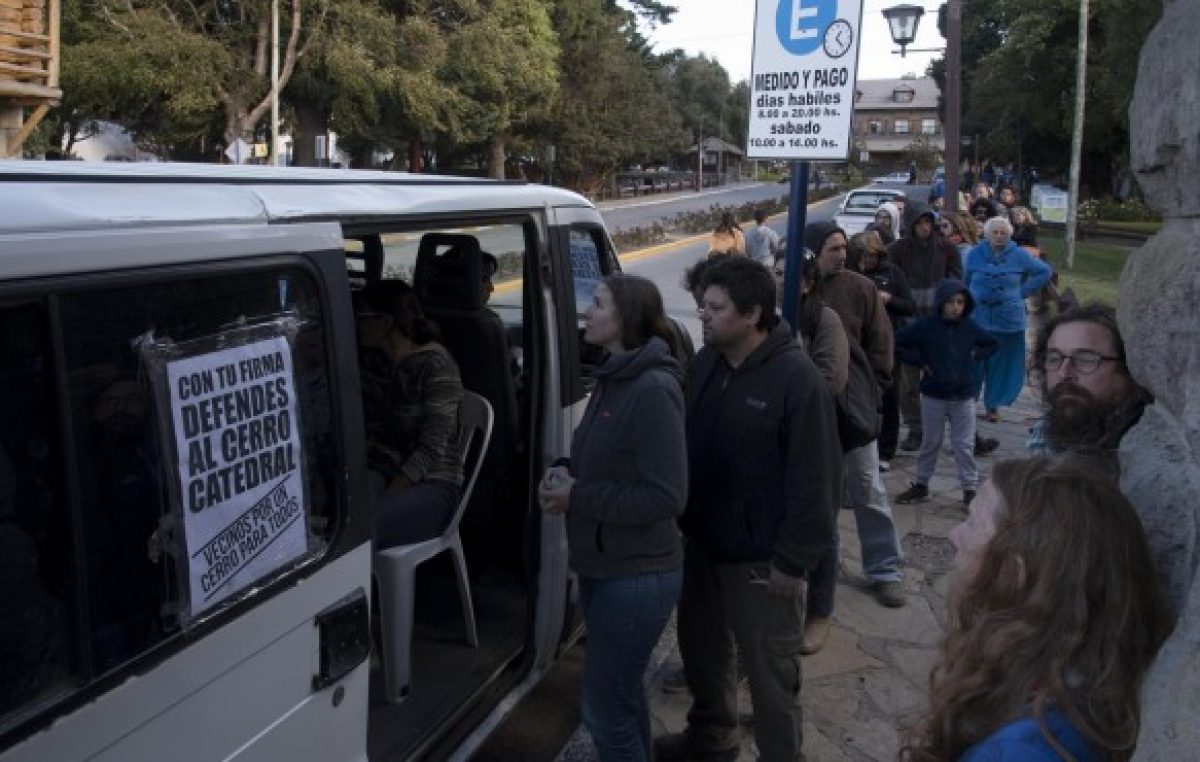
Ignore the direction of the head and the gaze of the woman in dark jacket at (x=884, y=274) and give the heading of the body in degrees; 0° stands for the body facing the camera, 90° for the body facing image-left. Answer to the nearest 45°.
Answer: approximately 45°

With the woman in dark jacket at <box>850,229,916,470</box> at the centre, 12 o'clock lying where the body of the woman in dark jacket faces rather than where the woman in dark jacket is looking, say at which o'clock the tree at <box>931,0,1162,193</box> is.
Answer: The tree is roughly at 5 o'clock from the woman in dark jacket.

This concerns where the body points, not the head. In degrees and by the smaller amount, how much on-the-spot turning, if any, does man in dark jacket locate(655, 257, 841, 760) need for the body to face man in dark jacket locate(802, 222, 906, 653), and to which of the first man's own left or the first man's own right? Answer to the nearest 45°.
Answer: approximately 135° to the first man's own right

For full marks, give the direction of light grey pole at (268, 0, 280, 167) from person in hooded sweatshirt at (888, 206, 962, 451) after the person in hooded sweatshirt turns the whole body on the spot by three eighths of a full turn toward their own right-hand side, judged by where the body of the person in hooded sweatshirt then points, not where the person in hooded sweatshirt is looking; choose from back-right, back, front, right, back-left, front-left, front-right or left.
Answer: front

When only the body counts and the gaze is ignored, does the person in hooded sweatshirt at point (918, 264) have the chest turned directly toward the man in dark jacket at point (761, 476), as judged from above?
yes

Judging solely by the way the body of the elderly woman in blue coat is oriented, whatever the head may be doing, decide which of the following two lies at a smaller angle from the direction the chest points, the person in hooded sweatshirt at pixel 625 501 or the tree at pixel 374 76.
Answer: the person in hooded sweatshirt

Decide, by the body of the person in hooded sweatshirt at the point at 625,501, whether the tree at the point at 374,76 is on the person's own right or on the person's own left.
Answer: on the person's own right
